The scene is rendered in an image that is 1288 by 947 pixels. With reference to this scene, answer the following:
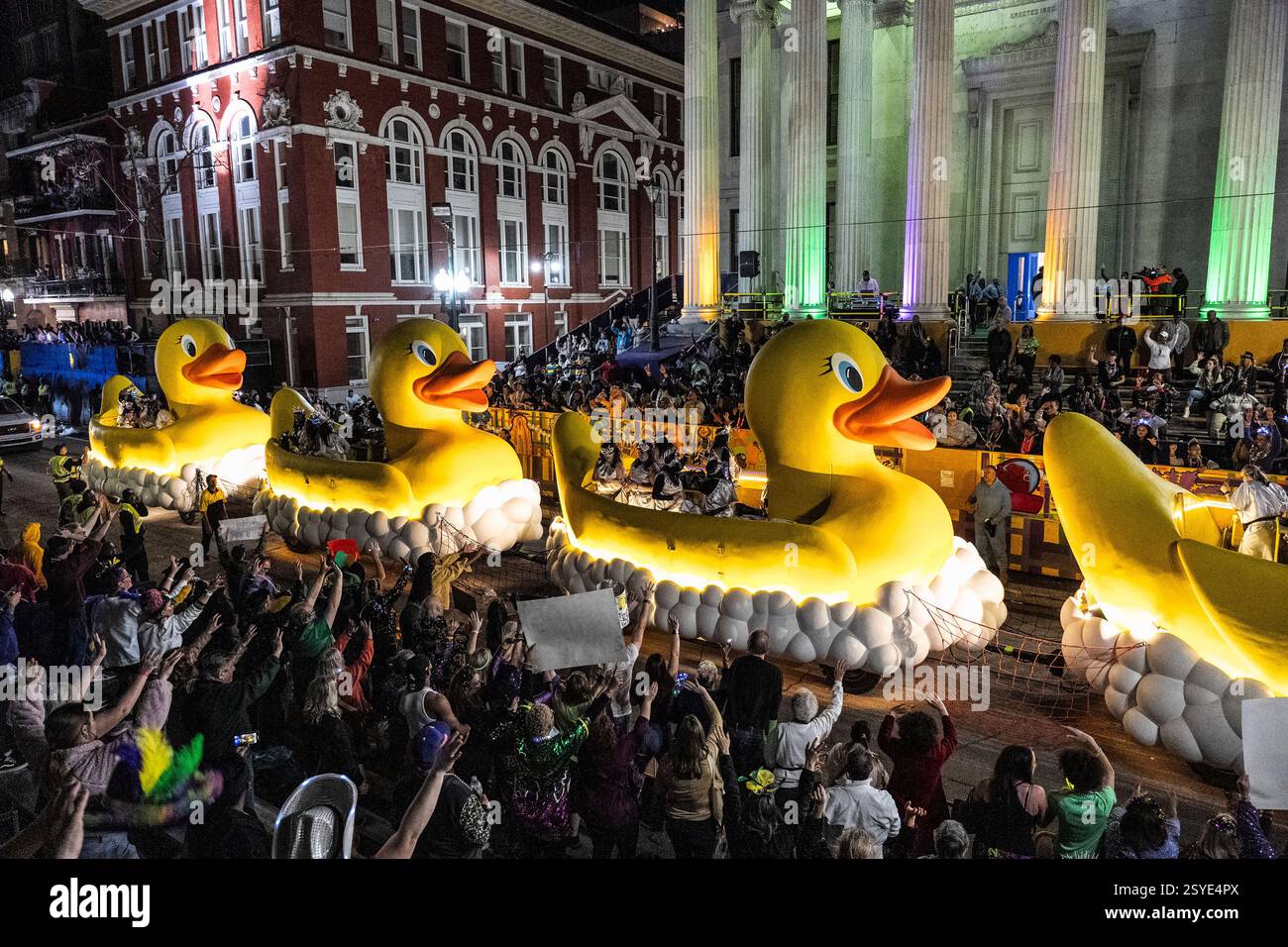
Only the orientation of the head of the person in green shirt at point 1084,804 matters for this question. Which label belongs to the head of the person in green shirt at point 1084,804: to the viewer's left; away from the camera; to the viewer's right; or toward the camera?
away from the camera

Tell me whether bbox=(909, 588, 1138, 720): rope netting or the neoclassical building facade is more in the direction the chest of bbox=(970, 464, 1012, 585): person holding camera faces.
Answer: the rope netting

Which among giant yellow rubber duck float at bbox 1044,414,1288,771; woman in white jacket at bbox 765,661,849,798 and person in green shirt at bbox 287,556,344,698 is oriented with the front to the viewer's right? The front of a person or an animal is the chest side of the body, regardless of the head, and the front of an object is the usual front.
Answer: the giant yellow rubber duck float

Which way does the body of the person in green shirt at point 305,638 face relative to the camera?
away from the camera

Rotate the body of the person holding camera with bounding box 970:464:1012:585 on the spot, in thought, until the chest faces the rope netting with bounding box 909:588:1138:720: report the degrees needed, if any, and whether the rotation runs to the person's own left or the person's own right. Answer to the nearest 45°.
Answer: approximately 45° to the person's own left

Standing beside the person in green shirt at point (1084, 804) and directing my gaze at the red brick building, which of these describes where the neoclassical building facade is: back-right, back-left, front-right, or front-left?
front-right

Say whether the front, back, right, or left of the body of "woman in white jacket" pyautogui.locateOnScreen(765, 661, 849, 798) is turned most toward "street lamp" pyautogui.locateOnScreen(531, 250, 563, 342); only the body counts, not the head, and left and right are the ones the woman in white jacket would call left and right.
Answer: front

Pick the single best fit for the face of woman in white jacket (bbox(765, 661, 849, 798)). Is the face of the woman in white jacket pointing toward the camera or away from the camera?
away from the camera

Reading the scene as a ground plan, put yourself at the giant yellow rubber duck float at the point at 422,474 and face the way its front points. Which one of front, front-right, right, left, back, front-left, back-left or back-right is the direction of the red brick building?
back-left

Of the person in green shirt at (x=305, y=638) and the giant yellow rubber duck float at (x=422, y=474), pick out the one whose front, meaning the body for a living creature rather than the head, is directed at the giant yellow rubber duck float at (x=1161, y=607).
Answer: the giant yellow rubber duck float at (x=422, y=474)

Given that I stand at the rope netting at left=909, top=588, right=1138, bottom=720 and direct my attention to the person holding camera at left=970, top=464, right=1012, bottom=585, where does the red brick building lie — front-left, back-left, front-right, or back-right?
front-left

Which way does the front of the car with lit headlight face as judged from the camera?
facing the viewer and to the right of the viewer

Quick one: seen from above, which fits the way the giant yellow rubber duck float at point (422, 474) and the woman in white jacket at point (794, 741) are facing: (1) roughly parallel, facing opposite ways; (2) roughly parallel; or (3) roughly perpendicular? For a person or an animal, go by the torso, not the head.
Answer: roughly perpendicular

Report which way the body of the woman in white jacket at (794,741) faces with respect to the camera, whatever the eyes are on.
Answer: away from the camera

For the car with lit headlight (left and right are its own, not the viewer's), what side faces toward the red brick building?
left
